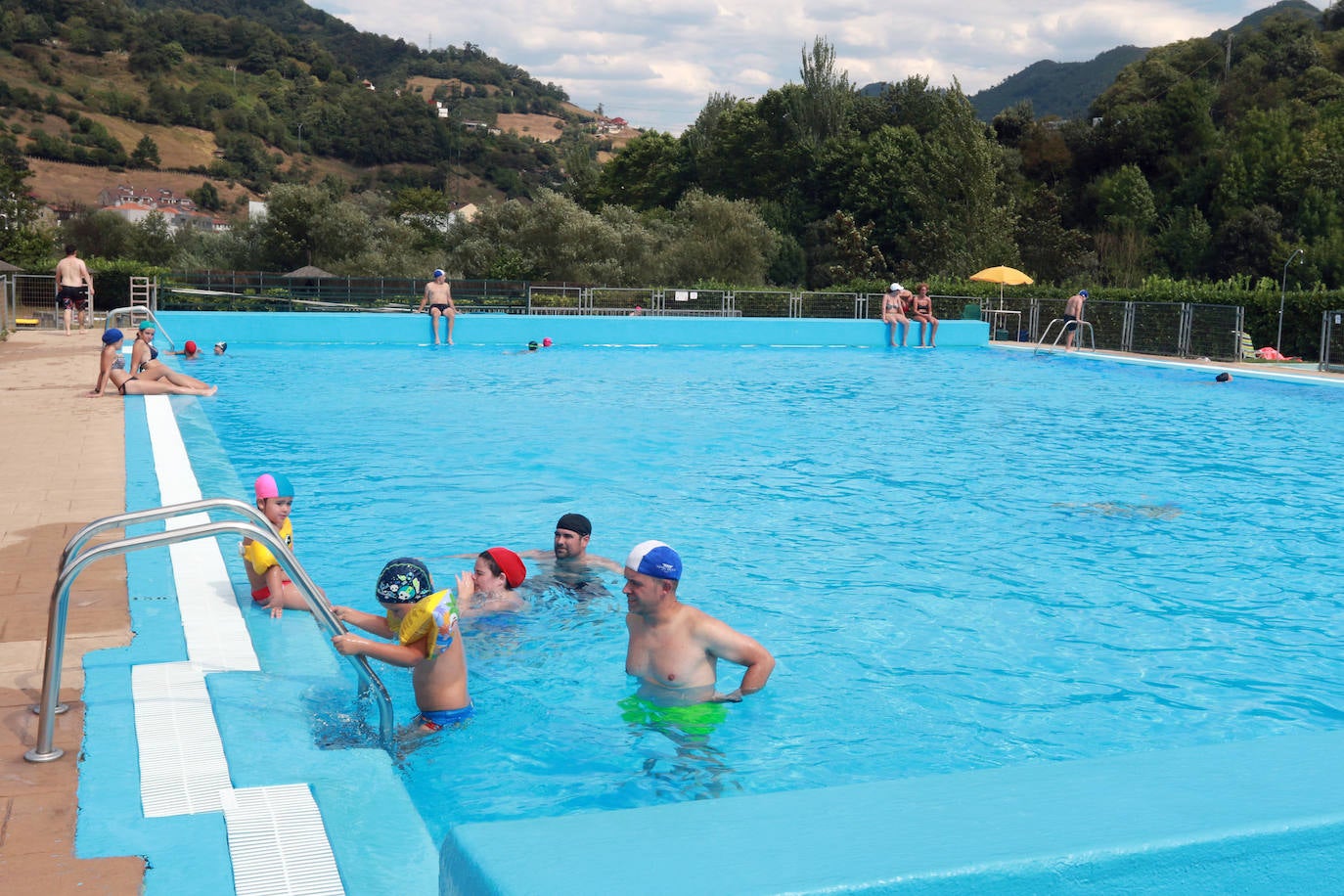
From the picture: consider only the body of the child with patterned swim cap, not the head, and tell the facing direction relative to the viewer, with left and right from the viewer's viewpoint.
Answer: facing to the left of the viewer

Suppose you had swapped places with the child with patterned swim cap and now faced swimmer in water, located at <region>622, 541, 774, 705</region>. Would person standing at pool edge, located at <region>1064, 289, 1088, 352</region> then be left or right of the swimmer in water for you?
left

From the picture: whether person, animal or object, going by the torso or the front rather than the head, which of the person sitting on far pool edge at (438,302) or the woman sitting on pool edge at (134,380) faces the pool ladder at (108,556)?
the person sitting on far pool edge

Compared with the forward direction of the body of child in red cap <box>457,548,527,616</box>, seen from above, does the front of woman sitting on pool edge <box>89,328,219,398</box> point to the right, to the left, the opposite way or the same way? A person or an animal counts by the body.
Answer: the opposite way

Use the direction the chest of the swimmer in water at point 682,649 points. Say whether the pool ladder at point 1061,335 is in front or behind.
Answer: behind

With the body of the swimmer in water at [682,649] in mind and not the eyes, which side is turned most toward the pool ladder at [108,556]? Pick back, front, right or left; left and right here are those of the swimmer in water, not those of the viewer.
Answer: front

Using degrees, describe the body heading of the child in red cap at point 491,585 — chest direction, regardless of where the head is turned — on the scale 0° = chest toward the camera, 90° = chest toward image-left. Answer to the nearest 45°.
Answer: approximately 90°

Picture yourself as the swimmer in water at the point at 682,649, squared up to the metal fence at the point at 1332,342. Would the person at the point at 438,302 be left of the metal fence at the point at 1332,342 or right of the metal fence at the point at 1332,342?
left

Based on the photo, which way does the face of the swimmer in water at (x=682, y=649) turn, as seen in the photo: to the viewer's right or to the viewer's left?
to the viewer's left

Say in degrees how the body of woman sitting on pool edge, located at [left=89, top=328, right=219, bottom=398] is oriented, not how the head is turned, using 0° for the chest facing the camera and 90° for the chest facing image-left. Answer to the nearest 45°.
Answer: approximately 270°
